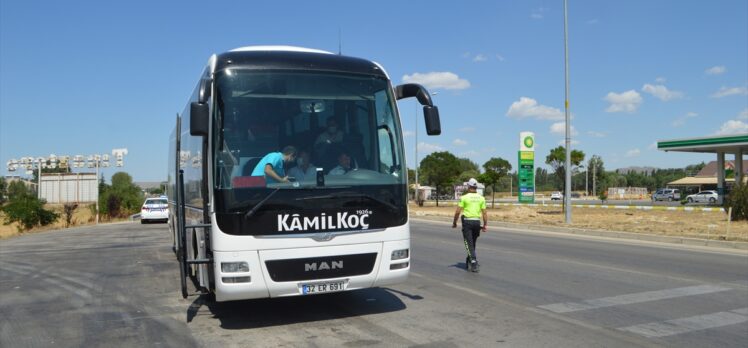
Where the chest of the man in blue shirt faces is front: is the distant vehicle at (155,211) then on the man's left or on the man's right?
on the man's left

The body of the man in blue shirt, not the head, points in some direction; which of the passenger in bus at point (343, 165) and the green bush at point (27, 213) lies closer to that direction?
the passenger in bus

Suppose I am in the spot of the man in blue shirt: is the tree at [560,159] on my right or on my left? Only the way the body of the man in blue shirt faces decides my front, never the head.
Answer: on my left

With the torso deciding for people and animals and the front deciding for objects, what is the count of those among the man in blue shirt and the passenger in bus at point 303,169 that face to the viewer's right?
1

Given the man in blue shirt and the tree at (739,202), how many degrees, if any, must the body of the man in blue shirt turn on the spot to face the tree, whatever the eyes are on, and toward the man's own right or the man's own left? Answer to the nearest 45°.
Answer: approximately 45° to the man's own left

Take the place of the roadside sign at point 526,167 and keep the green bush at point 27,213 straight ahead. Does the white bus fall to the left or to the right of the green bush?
left

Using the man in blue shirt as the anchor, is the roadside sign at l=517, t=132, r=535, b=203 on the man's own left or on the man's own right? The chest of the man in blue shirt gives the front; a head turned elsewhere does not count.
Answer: on the man's own left

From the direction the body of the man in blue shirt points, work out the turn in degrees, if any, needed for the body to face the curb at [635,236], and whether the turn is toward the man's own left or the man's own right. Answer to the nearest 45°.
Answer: approximately 45° to the man's own left

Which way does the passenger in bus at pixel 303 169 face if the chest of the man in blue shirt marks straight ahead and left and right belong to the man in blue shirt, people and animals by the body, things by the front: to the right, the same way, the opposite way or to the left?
to the right

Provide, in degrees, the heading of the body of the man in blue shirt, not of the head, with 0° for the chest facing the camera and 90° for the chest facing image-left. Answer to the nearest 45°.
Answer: approximately 270°

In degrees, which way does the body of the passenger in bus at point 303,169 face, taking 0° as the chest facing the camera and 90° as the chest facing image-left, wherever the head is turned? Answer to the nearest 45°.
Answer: approximately 0°
